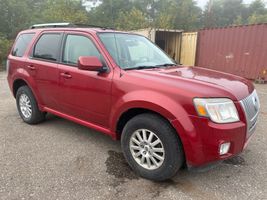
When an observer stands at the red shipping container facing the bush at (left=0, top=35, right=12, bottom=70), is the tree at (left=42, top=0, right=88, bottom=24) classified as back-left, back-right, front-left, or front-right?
front-right

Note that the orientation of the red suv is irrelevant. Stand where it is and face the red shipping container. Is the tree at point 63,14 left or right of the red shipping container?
left

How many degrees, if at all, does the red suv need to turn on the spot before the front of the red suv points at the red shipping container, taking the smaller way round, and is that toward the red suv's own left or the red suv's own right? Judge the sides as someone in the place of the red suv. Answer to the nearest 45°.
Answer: approximately 90° to the red suv's own left

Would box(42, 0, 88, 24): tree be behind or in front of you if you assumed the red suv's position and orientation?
behind

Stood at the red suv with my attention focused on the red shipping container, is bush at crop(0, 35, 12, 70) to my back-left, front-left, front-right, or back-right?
front-left

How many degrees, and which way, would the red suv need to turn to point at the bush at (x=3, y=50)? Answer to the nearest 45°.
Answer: approximately 180°
